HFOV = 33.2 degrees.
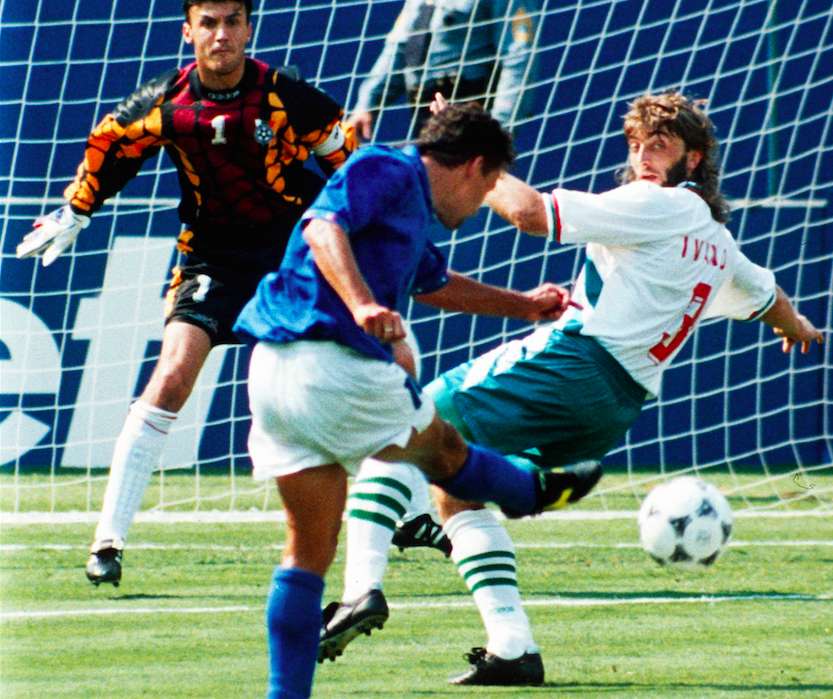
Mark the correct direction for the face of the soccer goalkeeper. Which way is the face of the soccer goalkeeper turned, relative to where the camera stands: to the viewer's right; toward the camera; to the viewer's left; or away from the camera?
toward the camera

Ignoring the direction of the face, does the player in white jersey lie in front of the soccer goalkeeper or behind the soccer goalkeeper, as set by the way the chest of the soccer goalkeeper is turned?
in front

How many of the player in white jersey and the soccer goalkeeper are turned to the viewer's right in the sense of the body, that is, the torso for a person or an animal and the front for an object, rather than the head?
0

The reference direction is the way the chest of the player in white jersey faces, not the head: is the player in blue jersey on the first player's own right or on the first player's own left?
on the first player's own left

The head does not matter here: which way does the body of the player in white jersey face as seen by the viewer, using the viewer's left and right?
facing away from the viewer and to the left of the viewer

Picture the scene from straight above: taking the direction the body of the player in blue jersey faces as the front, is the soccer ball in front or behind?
in front

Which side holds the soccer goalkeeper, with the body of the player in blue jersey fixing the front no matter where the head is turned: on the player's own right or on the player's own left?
on the player's own left

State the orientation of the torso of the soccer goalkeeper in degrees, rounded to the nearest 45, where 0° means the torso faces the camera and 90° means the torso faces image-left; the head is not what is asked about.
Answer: approximately 0°

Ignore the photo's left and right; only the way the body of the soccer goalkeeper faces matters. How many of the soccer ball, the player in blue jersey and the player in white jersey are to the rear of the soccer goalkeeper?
0

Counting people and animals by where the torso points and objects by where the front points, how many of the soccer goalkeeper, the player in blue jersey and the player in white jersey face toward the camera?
1
